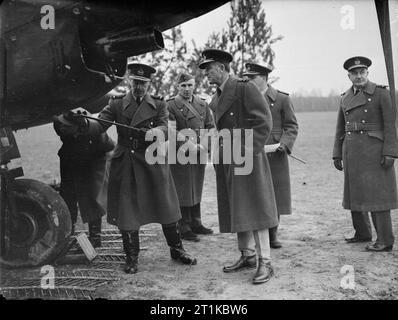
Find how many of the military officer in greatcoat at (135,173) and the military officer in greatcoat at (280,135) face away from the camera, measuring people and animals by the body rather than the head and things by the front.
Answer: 0

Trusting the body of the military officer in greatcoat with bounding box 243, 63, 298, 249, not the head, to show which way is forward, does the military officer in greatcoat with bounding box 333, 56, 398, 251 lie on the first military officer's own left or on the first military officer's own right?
on the first military officer's own left

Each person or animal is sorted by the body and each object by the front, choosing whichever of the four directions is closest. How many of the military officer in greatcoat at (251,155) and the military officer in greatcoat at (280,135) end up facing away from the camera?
0

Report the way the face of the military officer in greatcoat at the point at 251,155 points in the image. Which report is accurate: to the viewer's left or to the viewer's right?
to the viewer's left

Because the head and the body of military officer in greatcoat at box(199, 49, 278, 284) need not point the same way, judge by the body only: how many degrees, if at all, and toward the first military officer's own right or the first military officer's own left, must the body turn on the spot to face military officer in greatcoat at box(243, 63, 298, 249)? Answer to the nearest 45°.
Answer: approximately 135° to the first military officer's own right

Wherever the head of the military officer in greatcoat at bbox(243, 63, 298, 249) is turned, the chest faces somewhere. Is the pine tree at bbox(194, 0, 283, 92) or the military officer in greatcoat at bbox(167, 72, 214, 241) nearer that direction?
the military officer in greatcoat

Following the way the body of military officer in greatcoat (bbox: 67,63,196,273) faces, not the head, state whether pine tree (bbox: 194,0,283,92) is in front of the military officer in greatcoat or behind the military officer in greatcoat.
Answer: behind

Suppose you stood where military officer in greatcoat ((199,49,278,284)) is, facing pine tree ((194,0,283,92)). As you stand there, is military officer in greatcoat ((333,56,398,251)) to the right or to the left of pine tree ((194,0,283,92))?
right

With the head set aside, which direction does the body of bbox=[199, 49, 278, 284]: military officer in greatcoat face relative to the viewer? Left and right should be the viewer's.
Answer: facing the viewer and to the left of the viewer

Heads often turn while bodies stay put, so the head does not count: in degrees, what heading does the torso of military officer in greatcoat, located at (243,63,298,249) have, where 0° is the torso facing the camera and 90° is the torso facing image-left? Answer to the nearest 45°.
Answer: approximately 45°

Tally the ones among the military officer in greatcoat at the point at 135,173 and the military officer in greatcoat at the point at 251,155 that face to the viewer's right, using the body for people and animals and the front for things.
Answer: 0
